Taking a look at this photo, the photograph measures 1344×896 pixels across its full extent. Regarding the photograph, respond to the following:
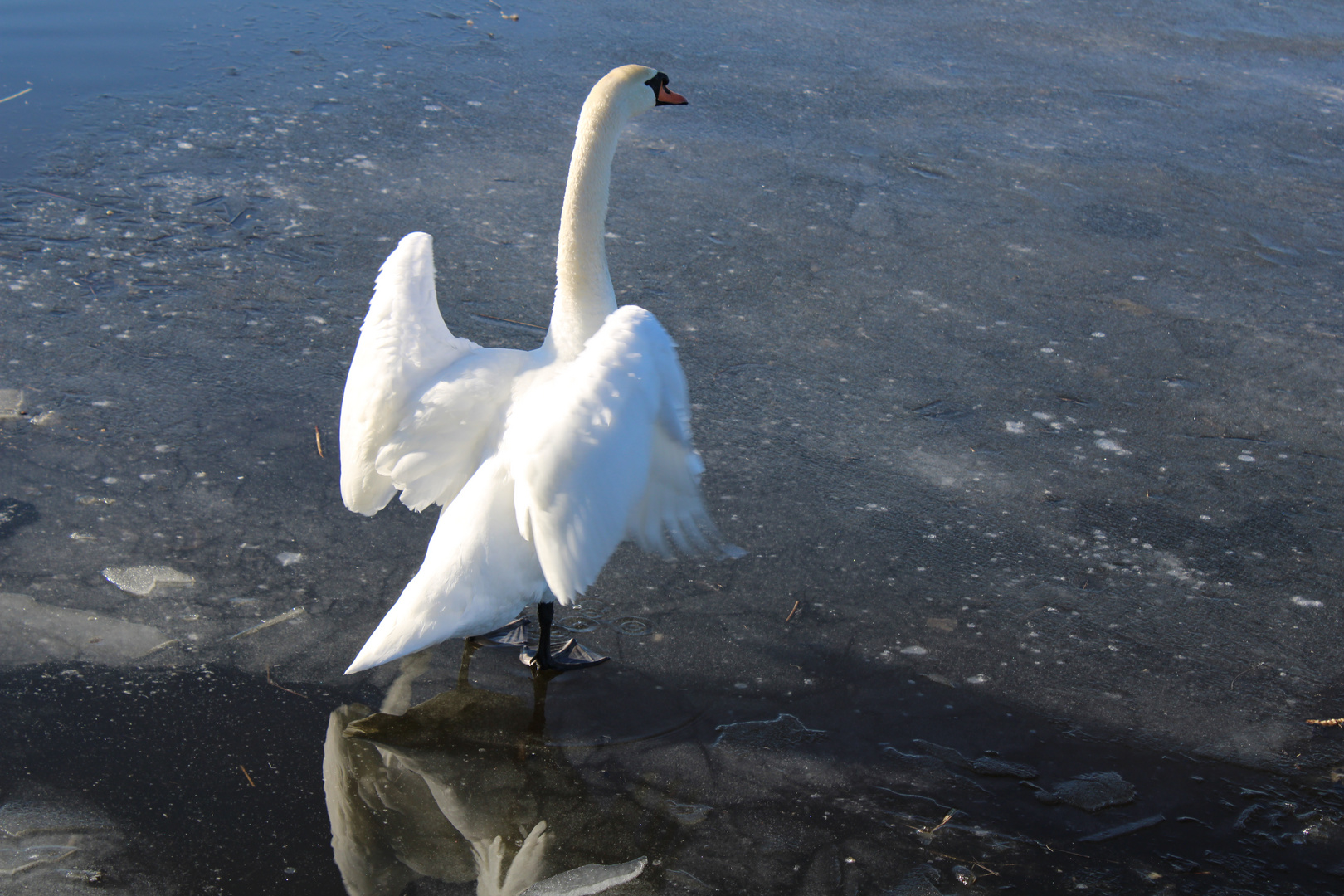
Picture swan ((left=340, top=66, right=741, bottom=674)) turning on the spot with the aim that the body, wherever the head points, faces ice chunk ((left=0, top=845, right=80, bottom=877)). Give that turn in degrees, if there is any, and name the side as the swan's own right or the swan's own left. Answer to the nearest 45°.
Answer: approximately 180°

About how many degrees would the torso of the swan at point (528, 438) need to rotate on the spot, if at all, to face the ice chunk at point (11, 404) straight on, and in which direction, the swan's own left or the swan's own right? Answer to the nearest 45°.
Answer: approximately 90° to the swan's own left

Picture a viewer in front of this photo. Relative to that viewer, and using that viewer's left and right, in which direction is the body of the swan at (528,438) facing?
facing away from the viewer and to the right of the viewer

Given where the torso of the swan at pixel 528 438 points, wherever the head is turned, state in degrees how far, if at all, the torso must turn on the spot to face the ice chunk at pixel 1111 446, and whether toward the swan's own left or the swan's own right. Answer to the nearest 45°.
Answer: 0° — it already faces it
